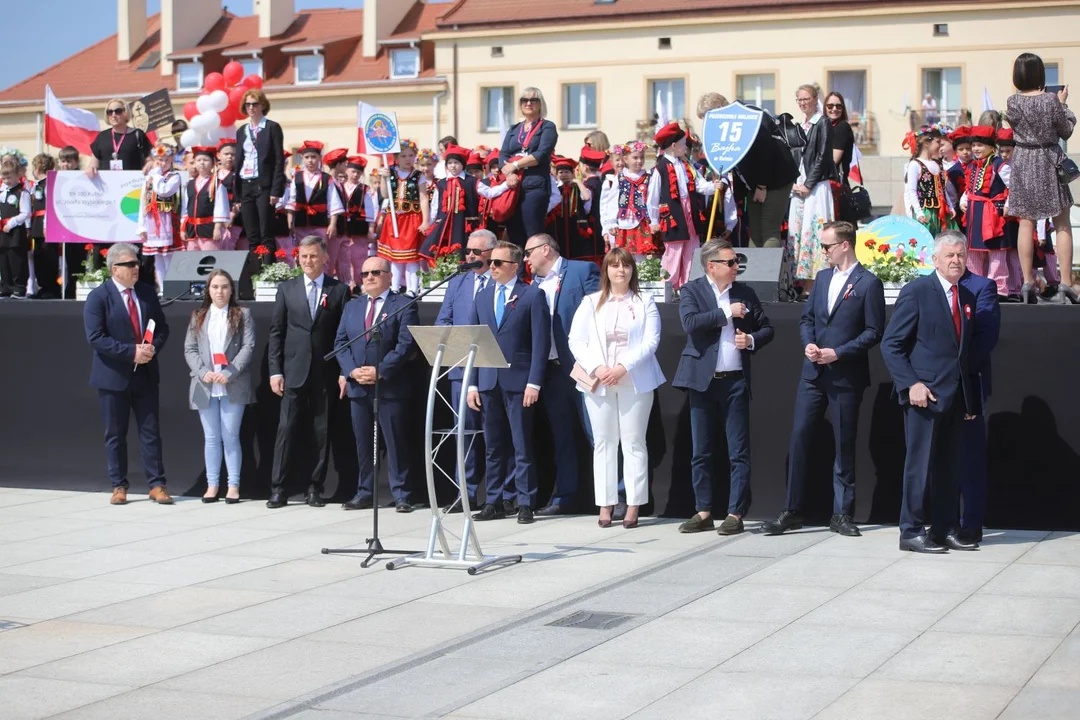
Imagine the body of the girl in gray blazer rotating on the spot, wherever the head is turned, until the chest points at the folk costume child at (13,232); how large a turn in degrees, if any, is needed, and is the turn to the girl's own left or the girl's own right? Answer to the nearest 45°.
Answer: approximately 135° to the girl's own right

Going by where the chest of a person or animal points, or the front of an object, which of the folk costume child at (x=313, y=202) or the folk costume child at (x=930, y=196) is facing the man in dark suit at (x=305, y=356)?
the folk costume child at (x=313, y=202)

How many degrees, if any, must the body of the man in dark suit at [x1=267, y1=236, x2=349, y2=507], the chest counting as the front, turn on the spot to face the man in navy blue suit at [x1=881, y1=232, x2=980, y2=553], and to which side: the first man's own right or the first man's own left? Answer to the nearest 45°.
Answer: approximately 45° to the first man's own left

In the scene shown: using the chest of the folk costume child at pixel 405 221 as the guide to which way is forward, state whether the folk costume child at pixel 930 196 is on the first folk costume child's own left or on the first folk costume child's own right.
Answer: on the first folk costume child's own left

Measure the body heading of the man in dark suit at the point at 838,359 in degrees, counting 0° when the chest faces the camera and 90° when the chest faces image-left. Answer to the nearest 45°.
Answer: approximately 45°

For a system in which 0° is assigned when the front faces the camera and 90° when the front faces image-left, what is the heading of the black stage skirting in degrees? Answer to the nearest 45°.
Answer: approximately 0°

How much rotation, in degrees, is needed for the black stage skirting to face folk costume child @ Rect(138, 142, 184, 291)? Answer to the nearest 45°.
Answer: approximately 135° to its right

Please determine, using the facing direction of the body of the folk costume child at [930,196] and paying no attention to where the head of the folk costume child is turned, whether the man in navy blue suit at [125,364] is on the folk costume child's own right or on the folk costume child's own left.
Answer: on the folk costume child's own right

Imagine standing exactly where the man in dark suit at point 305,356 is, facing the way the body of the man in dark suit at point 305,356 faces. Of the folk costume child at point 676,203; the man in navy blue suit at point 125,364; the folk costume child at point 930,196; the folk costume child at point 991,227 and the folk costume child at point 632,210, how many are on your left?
4

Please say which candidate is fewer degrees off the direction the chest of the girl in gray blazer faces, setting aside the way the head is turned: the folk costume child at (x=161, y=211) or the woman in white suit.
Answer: the woman in white suit
